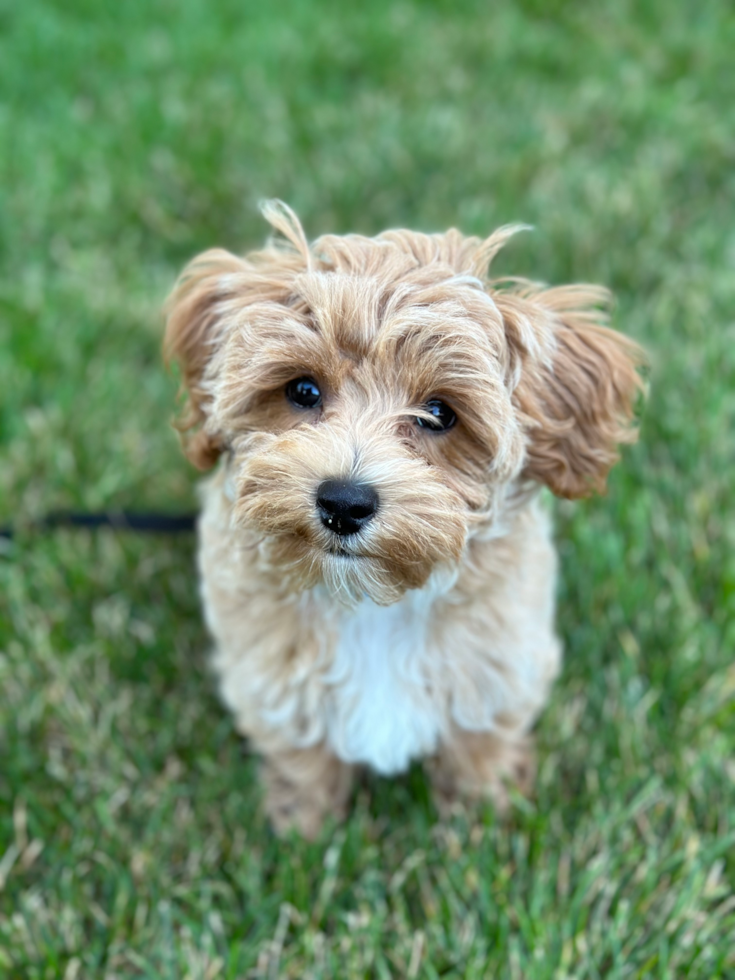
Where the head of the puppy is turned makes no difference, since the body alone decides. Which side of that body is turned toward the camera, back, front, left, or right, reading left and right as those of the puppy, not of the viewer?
front

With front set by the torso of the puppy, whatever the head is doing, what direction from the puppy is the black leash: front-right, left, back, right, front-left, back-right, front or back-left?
back-right
